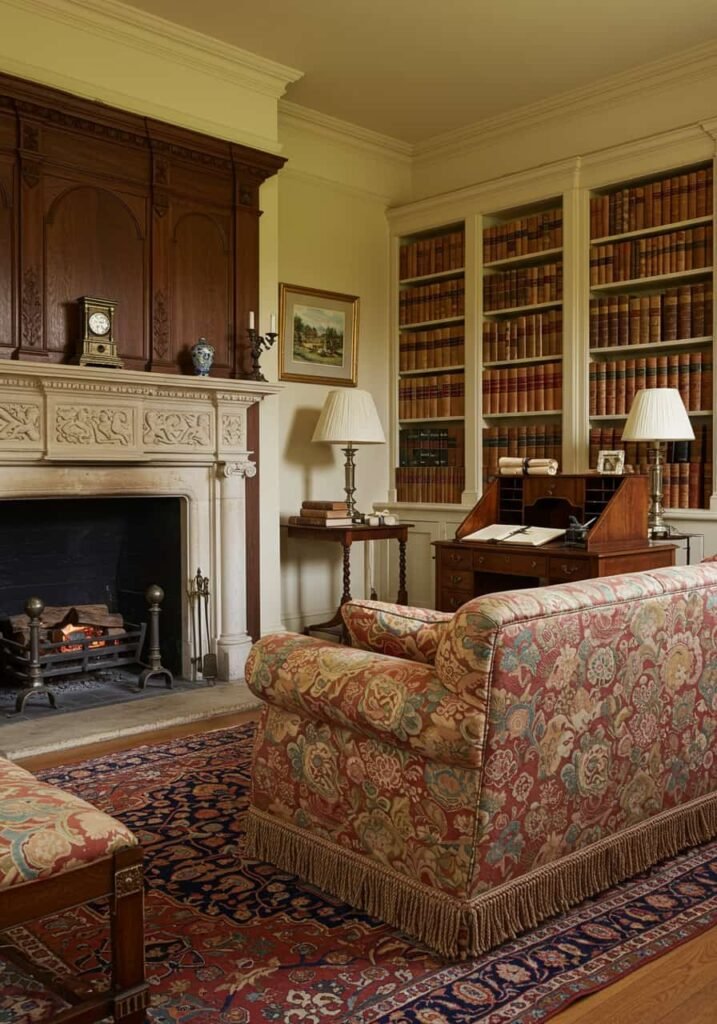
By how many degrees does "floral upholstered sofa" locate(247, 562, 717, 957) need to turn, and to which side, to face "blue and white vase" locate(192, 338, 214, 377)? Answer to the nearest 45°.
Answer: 0° — it already faces it

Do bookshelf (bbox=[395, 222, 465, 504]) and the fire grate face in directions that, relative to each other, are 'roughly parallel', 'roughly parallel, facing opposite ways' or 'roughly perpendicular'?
roughly perpendicular

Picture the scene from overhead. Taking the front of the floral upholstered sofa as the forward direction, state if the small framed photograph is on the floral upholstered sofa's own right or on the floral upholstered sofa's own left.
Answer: on the floral upholstered sofa's own right

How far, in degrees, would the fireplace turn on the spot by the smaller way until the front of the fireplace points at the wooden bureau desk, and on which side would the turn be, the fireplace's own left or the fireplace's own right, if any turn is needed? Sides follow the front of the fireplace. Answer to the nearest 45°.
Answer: approximately 45° to the fireplace's own left

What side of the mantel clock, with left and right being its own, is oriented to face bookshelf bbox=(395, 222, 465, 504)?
left

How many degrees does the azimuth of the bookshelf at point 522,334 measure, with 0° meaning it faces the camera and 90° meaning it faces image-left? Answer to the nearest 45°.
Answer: approximately 45°

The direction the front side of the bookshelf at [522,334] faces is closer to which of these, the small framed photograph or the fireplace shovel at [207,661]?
the fireplace shovel

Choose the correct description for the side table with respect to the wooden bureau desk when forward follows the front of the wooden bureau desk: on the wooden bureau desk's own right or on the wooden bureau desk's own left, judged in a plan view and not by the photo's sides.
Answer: on the wooden bureau desk's own right

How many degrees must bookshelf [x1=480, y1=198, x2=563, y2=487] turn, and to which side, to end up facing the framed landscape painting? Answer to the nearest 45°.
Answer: approximately 45° to its right
